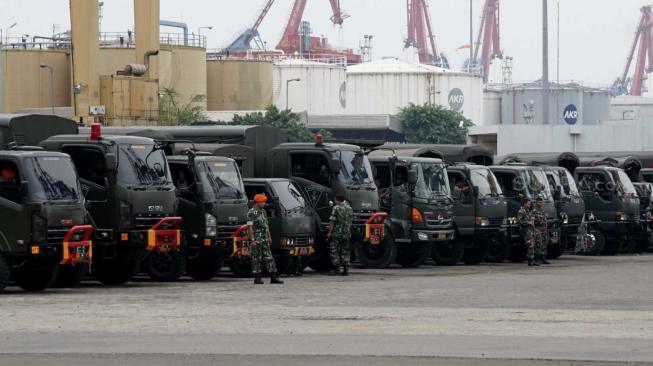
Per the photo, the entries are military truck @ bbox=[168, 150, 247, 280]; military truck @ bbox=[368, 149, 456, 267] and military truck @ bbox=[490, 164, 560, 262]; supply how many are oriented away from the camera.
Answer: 0

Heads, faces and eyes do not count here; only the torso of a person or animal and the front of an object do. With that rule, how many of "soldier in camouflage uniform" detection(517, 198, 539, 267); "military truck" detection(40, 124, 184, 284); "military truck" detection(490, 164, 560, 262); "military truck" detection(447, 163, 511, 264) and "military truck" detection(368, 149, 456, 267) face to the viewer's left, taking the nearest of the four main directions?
0

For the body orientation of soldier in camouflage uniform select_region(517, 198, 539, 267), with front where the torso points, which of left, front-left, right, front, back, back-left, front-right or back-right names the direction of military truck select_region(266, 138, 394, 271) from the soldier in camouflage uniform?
back-right

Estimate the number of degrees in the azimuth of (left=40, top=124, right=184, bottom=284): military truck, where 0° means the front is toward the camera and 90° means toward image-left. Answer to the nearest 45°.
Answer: approximately 315°

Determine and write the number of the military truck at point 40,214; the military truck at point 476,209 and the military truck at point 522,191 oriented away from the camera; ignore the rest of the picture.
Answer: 0

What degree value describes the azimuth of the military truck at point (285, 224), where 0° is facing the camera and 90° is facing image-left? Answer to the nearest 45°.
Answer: approximately 315°

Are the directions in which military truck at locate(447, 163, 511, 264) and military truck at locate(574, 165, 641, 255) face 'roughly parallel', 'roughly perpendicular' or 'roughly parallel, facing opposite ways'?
roughly parallel

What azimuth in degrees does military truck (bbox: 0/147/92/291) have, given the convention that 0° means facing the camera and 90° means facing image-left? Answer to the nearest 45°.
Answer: approximately 315°

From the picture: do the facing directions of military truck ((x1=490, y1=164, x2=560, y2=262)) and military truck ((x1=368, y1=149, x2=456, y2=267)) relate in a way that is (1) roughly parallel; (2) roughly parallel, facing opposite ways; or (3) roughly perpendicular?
roughly parallel

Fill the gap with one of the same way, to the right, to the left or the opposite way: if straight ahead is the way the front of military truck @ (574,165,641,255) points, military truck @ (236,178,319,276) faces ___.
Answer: the same way

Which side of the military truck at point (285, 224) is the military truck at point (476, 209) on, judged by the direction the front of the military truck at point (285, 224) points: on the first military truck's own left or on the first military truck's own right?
on the first military truck's own left

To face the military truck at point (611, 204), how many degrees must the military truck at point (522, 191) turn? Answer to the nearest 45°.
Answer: approximately 90° to its left

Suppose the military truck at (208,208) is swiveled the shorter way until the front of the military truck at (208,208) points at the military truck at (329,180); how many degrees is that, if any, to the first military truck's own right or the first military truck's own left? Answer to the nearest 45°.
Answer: approximately 90° to the first military truck's own left
